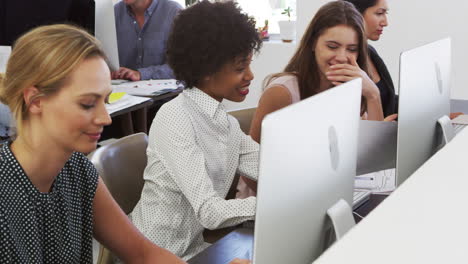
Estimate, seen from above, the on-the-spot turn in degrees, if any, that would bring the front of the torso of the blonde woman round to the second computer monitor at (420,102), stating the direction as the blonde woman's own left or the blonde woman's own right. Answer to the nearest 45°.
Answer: approximately 45° to the blonde woman's own left

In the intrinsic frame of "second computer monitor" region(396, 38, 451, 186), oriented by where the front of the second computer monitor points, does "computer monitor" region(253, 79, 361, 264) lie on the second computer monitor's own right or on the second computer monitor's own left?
on the second computer monitor's own left

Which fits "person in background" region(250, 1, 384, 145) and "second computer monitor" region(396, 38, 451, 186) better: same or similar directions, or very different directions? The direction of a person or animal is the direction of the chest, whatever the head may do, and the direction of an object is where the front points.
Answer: very different directions

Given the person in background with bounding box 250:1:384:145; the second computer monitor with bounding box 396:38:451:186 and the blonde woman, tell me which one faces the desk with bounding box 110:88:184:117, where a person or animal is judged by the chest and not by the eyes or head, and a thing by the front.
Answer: the second computer monitor

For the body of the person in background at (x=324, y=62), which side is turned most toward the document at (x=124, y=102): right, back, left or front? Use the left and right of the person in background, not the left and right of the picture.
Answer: back

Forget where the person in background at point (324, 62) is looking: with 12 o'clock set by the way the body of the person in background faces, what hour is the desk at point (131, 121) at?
The desk is roughly at 6 o'clock from the person in background.

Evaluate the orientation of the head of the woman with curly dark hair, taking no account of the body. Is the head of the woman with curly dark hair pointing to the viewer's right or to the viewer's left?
to the viewer's right

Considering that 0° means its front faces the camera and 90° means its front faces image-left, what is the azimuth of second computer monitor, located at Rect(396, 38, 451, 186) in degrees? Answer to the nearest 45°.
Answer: approximately 135°

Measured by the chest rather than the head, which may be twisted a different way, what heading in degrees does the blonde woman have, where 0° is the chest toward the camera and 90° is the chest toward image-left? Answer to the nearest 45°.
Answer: approximately 315°
